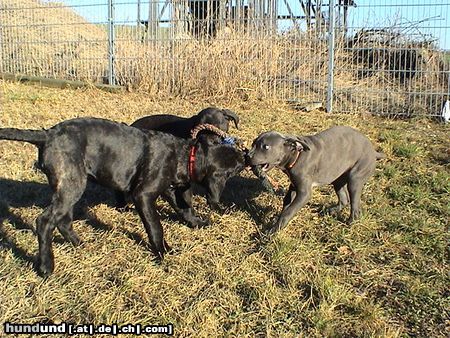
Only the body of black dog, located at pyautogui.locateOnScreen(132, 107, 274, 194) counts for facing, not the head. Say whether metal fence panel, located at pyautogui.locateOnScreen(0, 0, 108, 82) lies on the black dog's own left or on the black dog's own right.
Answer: on the black dog's own left

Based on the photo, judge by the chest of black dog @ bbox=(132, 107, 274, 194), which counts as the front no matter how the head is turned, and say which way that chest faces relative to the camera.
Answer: to the viewer's right

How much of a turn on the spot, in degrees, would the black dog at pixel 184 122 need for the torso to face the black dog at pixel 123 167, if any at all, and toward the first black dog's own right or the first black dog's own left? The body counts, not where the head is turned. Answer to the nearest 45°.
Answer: approximately 90° to the first black dog's own right

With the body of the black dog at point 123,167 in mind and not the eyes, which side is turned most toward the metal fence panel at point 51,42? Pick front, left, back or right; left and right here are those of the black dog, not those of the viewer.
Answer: left

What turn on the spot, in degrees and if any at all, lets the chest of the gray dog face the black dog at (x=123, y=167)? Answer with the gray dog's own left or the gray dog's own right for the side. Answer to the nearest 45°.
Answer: approximately 45° to the gray dog's own left

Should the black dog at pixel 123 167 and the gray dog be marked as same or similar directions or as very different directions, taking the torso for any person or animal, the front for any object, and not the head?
very different directions

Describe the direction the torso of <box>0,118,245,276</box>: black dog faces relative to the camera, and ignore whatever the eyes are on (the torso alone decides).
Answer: to the viewer's right

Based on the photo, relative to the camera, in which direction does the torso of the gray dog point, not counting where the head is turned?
to the viewer's left

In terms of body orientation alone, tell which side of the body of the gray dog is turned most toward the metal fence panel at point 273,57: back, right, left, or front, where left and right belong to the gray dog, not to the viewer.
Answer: right

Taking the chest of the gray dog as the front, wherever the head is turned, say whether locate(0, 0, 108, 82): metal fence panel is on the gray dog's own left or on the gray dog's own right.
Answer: on the gray dog's own right

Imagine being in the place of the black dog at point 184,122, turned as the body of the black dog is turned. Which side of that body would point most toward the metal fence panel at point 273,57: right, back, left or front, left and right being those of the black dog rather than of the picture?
left
